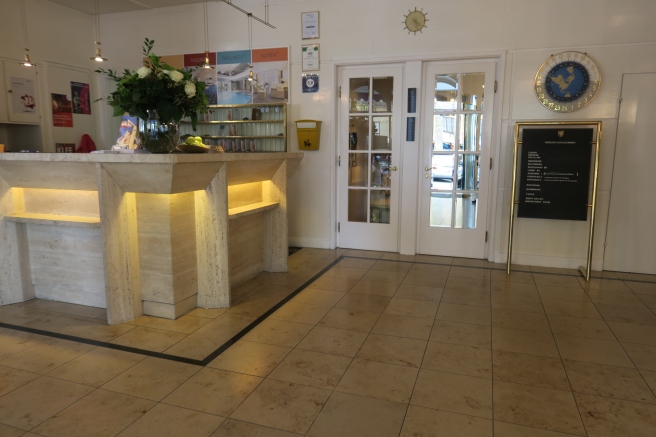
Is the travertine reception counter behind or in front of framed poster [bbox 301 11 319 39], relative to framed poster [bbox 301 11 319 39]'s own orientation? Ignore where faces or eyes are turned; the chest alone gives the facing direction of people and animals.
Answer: in front

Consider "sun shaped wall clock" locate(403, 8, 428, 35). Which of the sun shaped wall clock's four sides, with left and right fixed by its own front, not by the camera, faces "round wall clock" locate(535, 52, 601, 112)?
left

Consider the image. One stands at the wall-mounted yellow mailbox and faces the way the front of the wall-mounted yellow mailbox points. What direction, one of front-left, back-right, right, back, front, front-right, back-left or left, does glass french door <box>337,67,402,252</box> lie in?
left

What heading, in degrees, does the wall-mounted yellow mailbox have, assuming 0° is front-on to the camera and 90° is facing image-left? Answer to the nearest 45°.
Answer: approximately 0°

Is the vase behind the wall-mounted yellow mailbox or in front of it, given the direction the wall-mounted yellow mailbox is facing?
in front

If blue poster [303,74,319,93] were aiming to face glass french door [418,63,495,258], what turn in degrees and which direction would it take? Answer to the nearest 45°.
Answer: approximately 90° to its left

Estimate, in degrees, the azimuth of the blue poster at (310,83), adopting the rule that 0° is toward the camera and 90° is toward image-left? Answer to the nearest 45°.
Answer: approximately 0°
